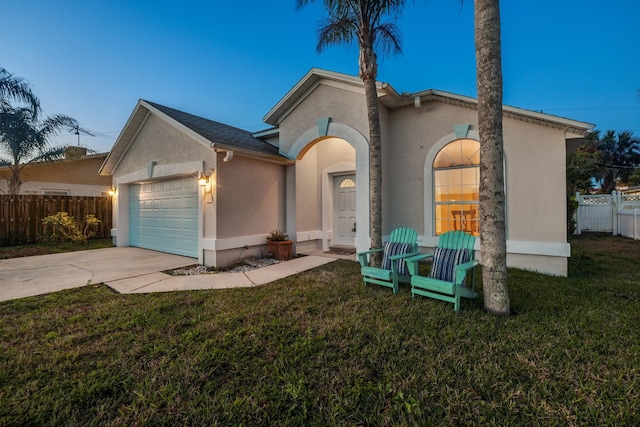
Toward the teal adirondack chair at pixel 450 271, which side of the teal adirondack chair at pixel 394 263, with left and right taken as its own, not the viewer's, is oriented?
left

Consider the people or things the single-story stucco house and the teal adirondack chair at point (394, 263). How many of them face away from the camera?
0

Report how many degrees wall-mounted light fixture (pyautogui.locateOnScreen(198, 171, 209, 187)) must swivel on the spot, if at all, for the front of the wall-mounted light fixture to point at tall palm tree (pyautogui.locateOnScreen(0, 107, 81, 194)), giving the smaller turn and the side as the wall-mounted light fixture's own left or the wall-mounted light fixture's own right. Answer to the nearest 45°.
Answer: approximately 90° to the wall-mounted light fixture's own right

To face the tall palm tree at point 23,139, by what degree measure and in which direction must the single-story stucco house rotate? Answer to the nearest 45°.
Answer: approximately 45° to its right

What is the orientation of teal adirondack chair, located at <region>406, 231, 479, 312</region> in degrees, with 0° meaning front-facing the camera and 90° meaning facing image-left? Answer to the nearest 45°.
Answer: approximately 45°

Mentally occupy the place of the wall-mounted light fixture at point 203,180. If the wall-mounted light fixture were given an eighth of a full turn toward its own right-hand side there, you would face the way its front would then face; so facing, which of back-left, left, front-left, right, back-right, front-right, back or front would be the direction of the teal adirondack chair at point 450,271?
back-left

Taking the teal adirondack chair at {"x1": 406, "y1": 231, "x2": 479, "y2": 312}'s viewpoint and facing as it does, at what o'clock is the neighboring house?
The neighboring house is roughly at 2 o'clock from the teal adirondack chair.

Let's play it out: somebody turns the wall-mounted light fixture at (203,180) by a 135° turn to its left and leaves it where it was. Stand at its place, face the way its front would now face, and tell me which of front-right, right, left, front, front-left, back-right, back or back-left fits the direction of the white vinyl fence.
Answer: front

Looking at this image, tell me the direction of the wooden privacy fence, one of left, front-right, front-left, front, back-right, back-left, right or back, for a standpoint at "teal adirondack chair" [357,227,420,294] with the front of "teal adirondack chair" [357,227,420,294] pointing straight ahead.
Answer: front-right
